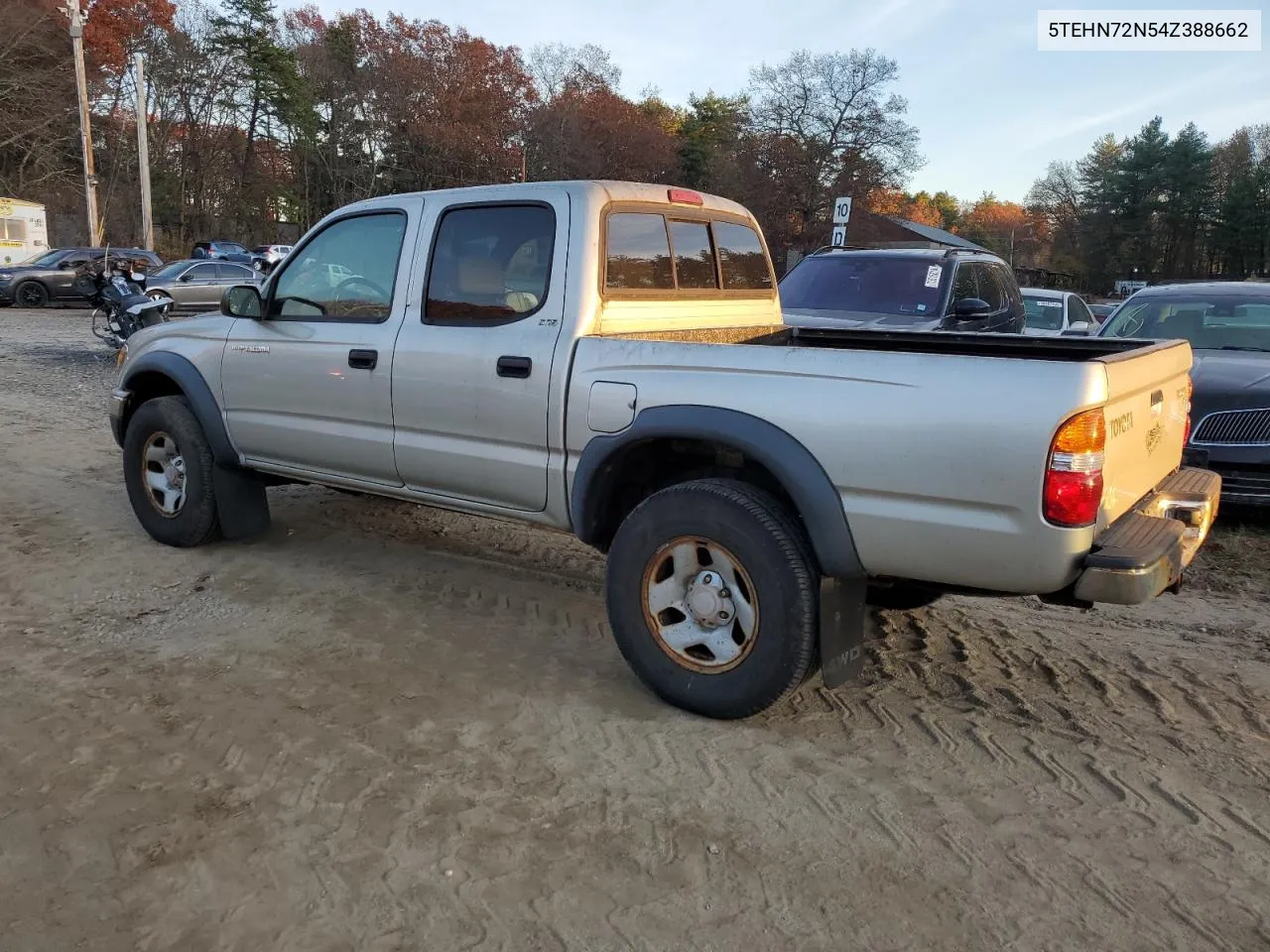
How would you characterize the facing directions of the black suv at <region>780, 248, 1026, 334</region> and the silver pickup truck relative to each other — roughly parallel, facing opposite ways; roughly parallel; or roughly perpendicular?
roughly perpendicular

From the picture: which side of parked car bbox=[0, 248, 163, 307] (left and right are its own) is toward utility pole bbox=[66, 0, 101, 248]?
right

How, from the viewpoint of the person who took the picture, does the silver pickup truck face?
facing away from the viewer and to the left of the viewer

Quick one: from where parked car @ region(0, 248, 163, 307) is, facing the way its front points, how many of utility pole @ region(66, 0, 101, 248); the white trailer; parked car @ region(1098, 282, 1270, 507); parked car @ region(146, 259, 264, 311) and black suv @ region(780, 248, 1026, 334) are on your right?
2

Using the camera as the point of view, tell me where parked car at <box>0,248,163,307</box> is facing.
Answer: facing to the left of the viewer

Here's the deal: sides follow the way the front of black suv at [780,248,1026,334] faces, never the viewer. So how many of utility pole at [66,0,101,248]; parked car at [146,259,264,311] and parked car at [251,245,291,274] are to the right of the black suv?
3

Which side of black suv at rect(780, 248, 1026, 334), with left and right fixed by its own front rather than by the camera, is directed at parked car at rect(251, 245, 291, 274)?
right

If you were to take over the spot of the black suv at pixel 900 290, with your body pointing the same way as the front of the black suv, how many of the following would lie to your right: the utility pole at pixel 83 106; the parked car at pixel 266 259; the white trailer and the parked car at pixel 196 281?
4
